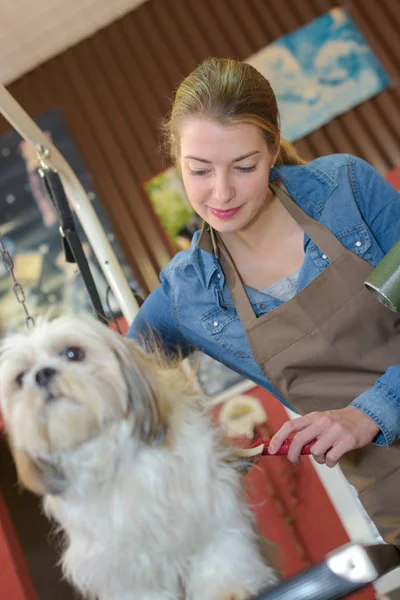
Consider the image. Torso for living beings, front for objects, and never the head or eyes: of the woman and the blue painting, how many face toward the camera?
2

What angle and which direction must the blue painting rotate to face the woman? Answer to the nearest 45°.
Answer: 0° — it already faces them

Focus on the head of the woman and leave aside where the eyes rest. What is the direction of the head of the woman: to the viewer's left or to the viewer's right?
to the viewer's left

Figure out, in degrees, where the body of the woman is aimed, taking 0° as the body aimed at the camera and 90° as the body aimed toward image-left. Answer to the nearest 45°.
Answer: approximately 0°

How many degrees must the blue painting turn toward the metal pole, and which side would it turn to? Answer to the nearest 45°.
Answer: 0° — it already faces it

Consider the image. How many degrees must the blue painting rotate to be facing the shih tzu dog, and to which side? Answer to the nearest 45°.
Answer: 0° — it already faces it

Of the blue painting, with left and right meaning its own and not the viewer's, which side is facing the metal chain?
front
